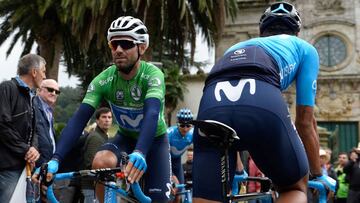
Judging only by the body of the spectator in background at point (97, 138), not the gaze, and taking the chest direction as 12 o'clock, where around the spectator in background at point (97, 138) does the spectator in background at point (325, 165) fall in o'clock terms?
the spectator in background at point (325, 165) is roughly at 10 o'clock from the spectator in background at point (97, 138).

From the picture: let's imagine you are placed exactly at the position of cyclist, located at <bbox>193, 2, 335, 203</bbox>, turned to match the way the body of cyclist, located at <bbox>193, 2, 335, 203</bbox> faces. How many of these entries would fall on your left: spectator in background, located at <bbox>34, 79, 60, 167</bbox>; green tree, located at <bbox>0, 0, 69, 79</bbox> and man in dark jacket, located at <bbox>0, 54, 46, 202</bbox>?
3

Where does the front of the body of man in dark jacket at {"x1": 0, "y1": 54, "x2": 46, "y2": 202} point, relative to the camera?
to the viewer's right

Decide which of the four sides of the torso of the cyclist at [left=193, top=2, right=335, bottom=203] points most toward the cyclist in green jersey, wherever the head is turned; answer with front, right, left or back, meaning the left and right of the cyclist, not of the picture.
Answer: left

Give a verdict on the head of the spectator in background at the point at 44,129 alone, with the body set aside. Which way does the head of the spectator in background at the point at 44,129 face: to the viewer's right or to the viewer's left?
to the viewer's right

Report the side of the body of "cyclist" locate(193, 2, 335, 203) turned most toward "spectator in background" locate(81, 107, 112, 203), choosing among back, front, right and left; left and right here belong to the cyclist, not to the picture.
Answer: left

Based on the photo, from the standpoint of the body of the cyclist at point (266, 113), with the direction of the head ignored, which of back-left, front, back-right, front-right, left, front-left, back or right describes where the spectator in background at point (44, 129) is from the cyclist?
left

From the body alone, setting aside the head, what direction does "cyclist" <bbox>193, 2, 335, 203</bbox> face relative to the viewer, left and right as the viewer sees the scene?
facing away from the viewer and to the right of the viewer

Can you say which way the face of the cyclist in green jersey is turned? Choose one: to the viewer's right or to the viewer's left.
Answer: to the viewer's left

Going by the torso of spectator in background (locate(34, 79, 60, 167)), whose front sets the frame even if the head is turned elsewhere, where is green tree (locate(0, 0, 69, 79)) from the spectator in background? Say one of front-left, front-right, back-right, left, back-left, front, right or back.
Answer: back-left

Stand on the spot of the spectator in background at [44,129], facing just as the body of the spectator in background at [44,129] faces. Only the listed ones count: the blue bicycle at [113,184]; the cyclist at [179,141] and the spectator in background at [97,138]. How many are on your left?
2

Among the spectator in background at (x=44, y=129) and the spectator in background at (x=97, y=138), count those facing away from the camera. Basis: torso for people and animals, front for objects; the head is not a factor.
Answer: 0
